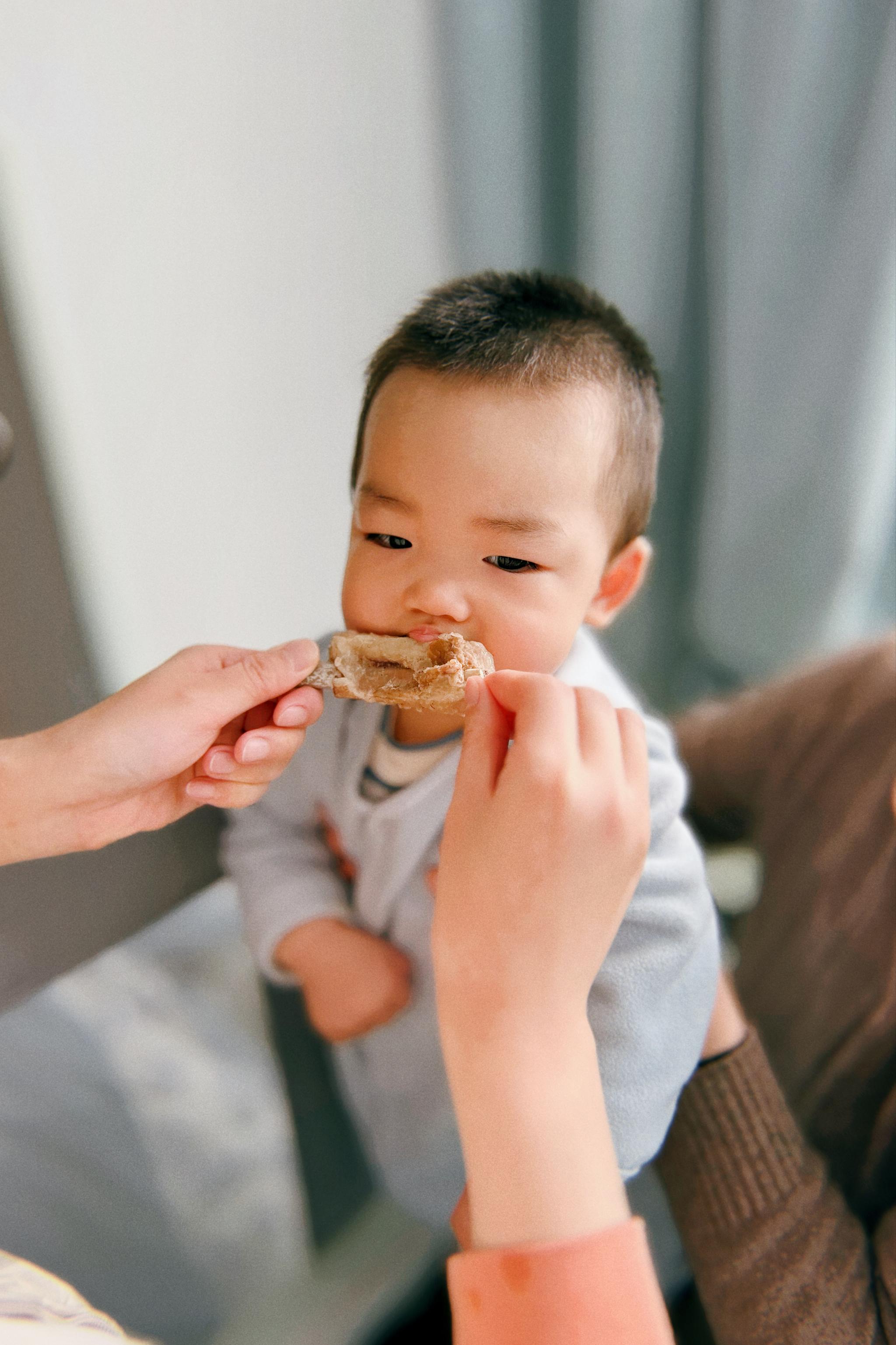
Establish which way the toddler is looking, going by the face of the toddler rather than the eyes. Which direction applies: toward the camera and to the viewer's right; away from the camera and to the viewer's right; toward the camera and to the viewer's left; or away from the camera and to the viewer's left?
toward the camera and to the viewer's left

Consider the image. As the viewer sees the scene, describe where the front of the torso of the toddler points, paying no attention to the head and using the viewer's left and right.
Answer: facing the viewer and to the left of the viewer
